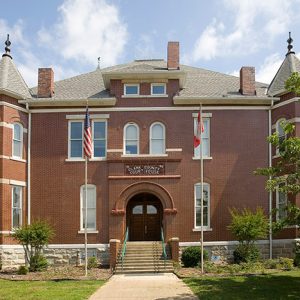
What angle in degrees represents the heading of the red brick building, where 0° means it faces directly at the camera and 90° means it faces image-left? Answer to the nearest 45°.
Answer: approximately 0°
